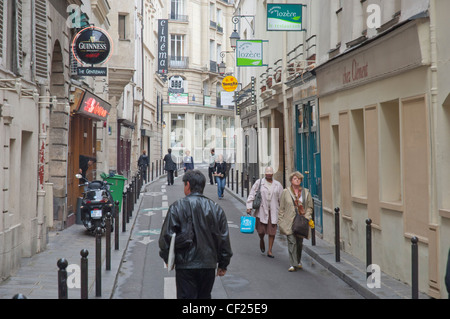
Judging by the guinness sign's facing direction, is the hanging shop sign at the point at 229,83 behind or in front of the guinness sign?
behind

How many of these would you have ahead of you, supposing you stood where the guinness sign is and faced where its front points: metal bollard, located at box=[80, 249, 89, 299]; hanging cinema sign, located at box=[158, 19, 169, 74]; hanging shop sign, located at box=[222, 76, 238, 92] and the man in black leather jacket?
2

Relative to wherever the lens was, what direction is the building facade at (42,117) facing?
facing to the right of the viewer

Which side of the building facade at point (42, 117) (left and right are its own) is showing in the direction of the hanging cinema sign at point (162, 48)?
left

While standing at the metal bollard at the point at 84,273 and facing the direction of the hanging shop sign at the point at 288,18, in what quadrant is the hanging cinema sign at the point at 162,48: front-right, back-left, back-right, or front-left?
front-left

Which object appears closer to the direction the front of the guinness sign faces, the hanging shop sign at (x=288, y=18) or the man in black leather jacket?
the man in black leather jacket

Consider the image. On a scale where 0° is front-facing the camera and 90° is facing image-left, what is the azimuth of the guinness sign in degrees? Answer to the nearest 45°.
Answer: approximately 0°

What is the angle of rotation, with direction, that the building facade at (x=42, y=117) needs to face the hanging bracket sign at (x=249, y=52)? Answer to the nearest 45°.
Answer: approximately 45° to its left

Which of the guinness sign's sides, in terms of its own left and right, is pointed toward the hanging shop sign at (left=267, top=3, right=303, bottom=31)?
left
